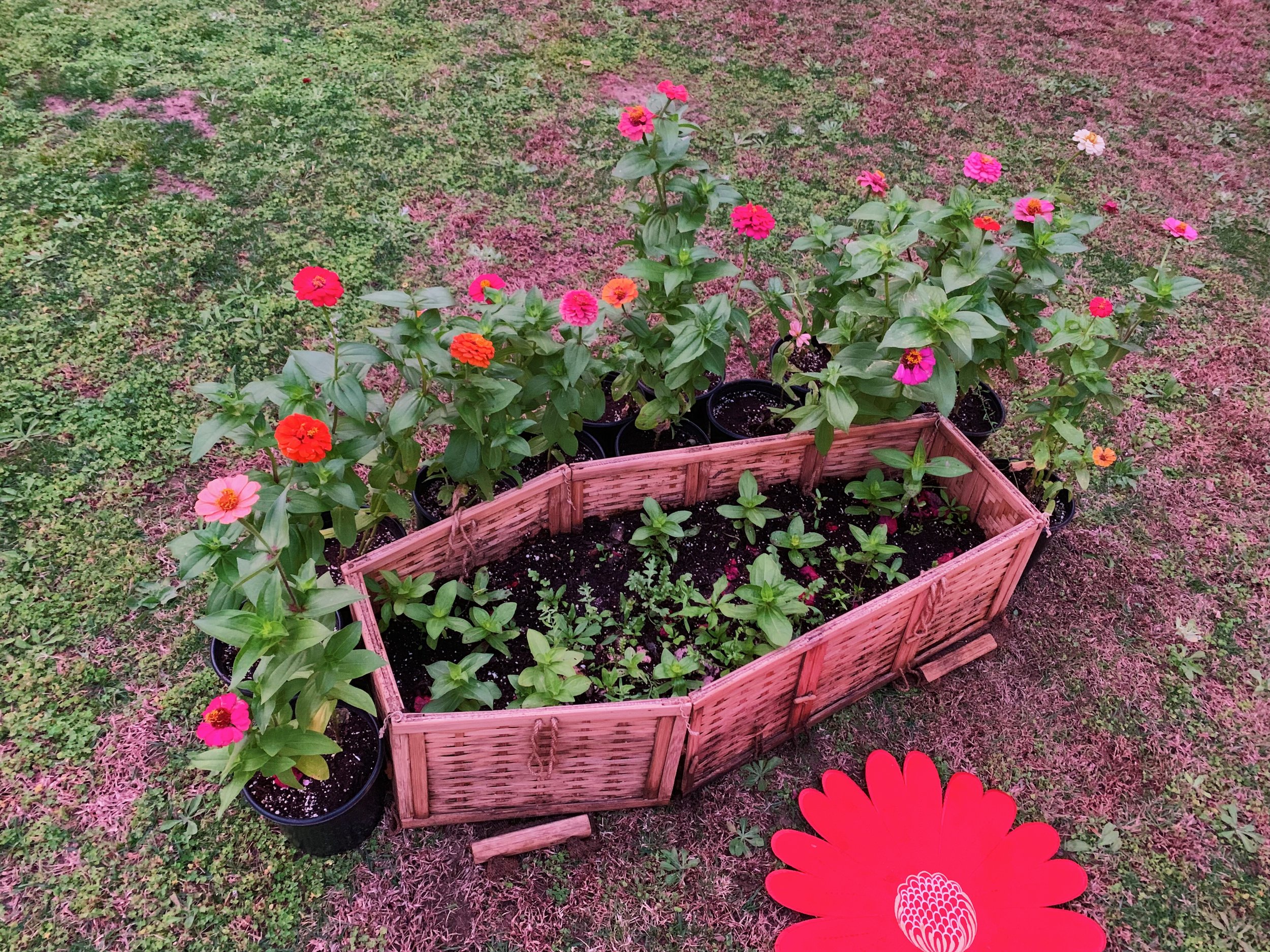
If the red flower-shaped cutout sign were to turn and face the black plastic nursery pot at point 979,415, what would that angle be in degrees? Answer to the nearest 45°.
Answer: approximately 180°

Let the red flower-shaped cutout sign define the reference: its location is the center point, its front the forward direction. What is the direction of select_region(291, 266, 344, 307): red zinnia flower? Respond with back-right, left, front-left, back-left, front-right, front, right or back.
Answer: right

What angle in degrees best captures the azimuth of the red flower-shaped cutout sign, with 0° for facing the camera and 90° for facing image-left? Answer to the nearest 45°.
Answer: approximately 0°
